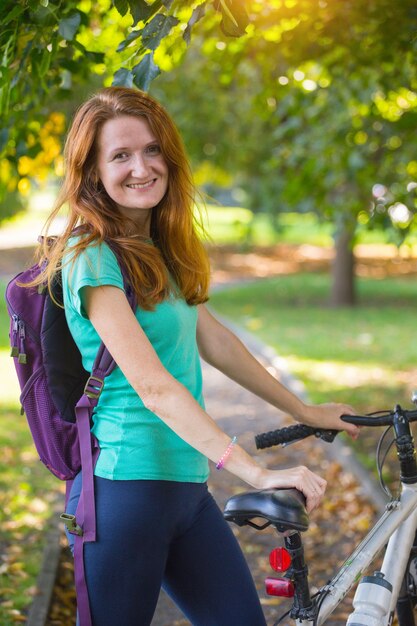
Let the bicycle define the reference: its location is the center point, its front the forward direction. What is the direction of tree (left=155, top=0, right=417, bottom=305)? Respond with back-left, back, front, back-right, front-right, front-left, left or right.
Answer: front-left

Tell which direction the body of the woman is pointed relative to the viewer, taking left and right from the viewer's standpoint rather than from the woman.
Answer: facing the viewer and to the right of the viewer

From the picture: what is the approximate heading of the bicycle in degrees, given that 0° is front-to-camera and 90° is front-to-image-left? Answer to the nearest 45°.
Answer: approximately 225°
